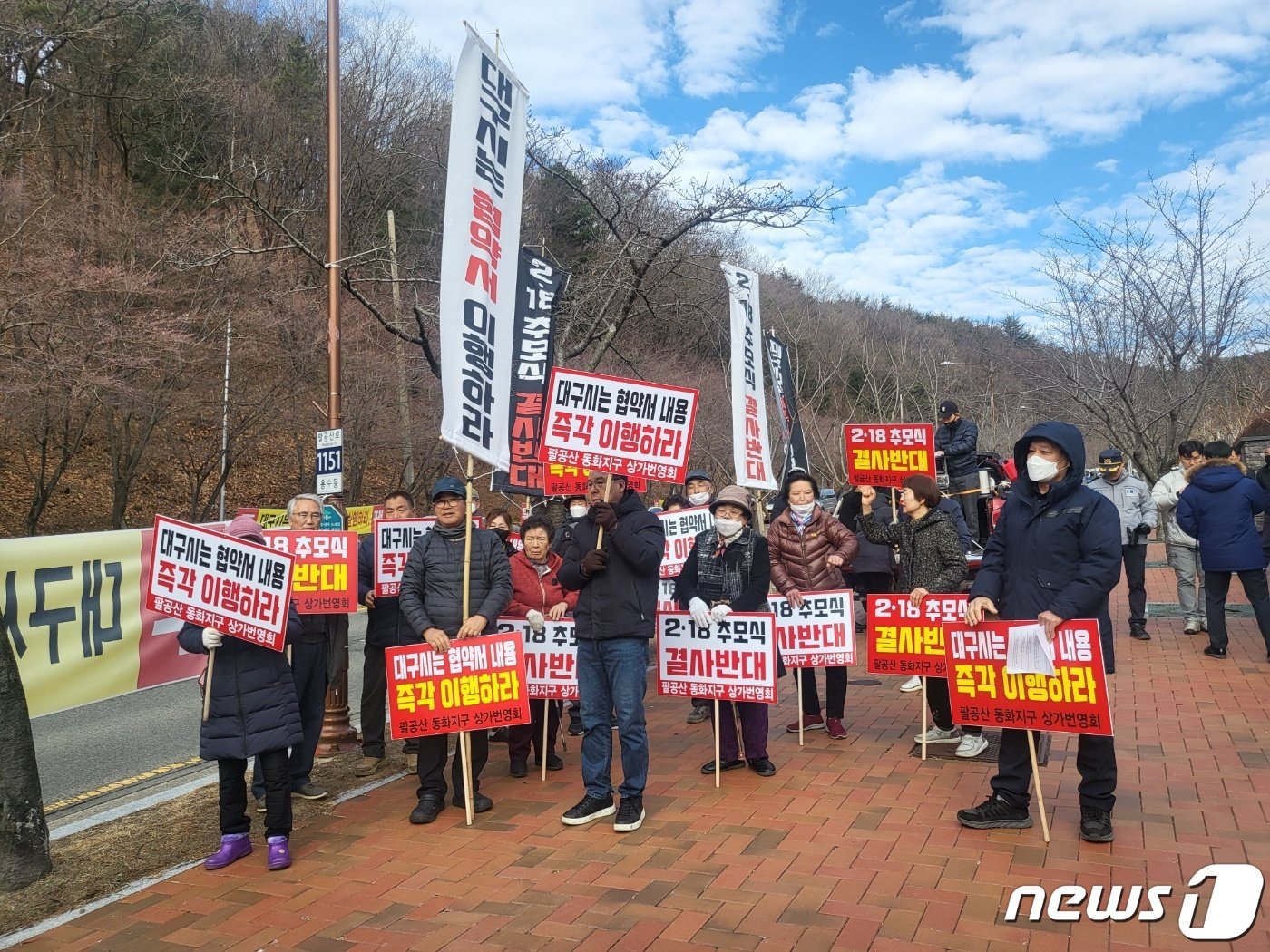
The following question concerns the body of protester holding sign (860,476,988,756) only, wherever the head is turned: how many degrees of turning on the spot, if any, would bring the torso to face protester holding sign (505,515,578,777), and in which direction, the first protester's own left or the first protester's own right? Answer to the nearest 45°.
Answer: approximately 45° to the first protester's own right

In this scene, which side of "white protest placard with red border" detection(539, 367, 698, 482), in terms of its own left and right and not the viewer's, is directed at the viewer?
front

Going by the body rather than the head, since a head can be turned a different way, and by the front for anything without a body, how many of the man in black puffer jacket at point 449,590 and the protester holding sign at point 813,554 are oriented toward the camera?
2

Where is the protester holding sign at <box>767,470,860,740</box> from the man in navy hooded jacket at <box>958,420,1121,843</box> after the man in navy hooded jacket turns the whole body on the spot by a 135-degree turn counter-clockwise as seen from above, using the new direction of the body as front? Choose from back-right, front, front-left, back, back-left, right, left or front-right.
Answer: back-left

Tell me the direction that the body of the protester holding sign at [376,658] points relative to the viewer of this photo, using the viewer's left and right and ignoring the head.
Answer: facing the viewer

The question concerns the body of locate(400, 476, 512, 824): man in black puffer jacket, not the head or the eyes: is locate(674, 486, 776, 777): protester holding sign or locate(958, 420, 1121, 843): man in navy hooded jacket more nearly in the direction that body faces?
the man in navy hooded jacket

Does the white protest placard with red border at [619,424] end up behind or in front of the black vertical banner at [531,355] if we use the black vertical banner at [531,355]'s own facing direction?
in front

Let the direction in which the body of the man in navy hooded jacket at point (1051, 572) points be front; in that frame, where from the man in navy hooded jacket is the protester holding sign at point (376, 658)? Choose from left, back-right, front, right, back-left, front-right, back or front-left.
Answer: front-right

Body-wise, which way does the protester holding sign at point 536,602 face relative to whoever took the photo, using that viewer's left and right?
facing the viewer

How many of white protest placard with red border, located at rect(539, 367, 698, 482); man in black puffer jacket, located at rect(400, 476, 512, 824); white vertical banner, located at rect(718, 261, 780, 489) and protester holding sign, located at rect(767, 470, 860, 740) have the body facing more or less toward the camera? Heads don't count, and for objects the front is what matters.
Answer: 4

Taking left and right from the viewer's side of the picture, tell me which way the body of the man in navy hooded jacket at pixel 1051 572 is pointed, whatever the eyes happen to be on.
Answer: facing the viewer and to the left of the viewer

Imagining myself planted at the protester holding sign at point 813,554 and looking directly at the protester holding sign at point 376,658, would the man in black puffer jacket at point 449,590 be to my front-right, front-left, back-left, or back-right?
front-left
